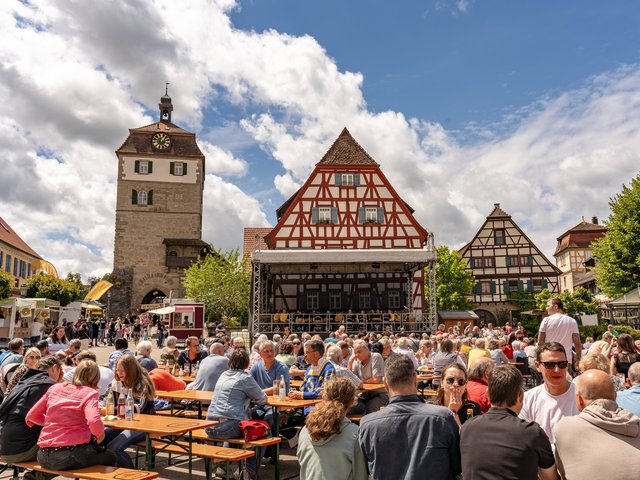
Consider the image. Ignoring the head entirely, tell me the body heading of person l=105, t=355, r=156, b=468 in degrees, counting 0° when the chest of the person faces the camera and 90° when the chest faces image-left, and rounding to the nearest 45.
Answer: approximately 45°

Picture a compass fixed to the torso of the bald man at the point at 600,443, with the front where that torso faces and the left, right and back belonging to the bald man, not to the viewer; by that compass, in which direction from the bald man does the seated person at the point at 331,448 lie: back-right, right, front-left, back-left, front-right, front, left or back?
left

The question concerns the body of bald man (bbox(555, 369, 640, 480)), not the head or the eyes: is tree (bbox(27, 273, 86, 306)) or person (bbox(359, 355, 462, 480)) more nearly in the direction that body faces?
the tree

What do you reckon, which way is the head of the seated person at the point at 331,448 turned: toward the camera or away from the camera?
away from the camera

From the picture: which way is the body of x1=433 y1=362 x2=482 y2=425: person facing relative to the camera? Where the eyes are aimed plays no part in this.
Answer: toward the camera

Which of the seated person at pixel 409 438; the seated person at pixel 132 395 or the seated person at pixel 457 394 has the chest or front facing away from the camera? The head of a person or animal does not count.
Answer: the seated person at pixel 409 438

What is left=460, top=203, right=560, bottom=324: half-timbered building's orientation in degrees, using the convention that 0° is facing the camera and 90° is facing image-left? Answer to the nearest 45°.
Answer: approximately 0°

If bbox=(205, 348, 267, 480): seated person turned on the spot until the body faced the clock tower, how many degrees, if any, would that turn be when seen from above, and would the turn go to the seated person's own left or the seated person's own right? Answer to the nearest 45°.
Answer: approximately 45° to the seated person's own left

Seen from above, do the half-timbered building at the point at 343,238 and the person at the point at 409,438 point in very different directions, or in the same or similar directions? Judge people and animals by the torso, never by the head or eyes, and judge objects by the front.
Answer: very different directions

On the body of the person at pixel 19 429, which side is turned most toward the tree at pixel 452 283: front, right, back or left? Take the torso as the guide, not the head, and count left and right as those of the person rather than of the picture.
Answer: front

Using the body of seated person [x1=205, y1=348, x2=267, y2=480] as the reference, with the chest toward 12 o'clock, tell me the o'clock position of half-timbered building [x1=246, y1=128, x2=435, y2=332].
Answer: The half-timbered building is roughly at 11 o'clock from the seated person.

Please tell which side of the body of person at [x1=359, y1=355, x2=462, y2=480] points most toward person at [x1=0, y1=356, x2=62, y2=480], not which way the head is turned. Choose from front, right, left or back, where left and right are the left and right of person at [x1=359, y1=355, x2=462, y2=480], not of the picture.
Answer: left

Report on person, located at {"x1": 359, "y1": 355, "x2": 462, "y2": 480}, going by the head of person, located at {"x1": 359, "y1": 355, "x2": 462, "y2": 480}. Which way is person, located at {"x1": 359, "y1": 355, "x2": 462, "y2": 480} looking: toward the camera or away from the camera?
away from the camera

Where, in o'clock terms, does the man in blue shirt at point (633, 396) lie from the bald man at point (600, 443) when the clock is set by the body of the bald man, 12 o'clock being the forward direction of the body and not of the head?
The man in blue shirt is roughly at 12 o'clock from the bald man.

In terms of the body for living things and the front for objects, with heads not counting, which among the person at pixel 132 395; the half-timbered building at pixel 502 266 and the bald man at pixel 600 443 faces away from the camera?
the bald man

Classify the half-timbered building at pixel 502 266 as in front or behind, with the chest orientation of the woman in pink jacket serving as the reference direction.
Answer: in front

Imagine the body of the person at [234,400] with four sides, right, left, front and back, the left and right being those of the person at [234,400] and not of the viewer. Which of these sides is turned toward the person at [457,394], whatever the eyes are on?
right

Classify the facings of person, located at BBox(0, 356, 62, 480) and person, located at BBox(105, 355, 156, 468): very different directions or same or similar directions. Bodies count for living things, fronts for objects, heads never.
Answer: very different directions

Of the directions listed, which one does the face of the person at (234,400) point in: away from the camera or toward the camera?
away from the camera

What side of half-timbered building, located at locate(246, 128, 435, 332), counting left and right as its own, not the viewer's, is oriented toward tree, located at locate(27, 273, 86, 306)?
right
